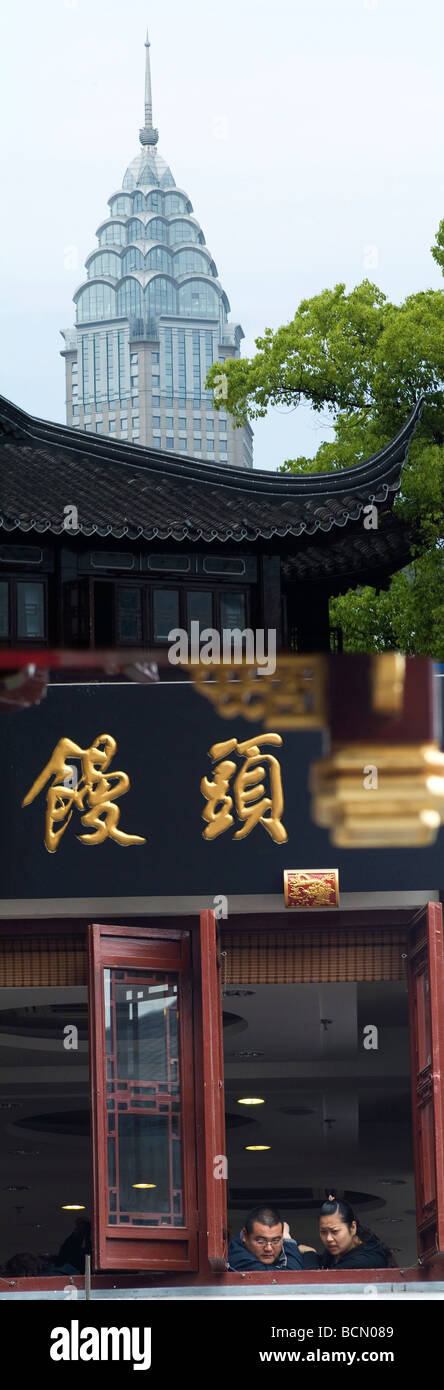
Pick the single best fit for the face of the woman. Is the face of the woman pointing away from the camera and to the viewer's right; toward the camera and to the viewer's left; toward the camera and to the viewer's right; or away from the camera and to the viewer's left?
toward the camera and to the viewer's left

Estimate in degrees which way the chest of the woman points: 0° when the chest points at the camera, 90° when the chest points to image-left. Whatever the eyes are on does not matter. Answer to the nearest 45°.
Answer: approximately 45°

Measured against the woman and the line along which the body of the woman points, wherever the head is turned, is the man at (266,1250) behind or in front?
in front

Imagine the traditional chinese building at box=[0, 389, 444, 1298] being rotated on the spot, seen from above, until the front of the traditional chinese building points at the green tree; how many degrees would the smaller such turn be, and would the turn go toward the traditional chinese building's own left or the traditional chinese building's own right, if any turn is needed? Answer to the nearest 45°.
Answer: approximately 180°

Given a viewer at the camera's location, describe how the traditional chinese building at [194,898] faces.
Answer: facing the viewer

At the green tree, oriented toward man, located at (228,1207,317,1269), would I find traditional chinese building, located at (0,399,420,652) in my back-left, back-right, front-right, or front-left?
front-right
